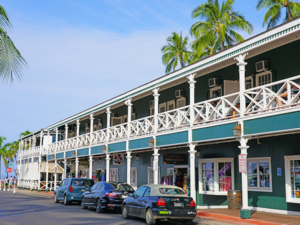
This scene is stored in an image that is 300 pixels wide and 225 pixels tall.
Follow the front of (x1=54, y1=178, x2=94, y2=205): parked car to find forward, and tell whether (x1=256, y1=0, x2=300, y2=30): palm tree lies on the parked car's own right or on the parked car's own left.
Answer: on the parked car's own right

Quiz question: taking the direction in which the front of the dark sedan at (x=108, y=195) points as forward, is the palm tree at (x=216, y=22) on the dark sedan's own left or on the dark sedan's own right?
on the dark sedan's own right

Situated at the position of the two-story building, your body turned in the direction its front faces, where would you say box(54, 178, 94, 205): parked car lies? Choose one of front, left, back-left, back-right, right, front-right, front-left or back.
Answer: right

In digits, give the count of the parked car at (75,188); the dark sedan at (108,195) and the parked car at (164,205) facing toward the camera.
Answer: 0

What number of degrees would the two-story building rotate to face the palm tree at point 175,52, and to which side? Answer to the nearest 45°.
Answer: approximately 135° to its right

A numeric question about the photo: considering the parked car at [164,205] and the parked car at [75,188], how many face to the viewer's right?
0

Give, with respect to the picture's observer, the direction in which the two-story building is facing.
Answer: facing the viewer and to the left of the viewer

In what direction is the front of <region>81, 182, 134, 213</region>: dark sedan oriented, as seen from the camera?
facing away from the viewer and to the left of the viewer

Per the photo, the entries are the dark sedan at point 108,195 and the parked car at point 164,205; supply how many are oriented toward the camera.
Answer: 0

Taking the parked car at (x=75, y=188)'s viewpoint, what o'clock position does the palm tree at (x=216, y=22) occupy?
The palm tree is roughly at 3 o'clock from the parked car.

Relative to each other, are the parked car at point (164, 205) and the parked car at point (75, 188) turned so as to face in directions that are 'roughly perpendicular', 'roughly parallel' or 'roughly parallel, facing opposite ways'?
roughly parallel

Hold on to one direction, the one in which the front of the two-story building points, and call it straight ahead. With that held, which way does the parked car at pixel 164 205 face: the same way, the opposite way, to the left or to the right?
to the right

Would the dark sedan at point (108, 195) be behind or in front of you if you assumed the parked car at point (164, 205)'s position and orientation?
in front
